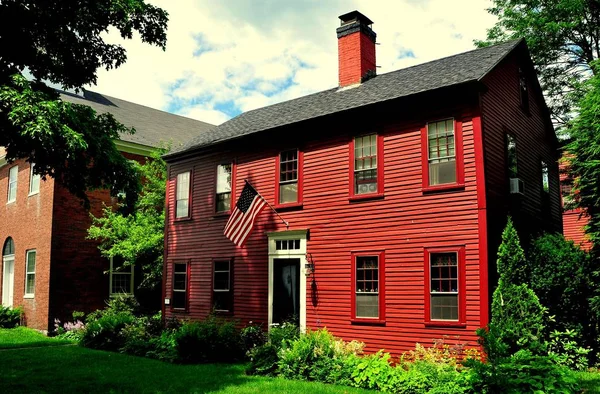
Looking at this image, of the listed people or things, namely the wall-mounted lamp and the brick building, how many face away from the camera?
0

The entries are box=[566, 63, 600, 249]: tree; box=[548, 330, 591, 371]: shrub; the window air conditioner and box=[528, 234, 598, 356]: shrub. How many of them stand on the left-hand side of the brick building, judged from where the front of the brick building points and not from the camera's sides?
4

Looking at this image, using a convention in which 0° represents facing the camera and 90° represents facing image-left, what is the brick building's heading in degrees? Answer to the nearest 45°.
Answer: approximately 45°

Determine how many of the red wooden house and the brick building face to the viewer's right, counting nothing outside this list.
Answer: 0

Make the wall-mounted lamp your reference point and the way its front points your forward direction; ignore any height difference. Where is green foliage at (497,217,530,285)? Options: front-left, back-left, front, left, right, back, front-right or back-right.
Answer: left

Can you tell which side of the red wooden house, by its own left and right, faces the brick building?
right

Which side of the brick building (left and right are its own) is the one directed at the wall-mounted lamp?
left

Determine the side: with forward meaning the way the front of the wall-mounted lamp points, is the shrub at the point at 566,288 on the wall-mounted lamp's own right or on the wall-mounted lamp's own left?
on the wall-mounted lamp's own left

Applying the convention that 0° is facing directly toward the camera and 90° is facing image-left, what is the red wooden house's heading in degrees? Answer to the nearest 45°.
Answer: approximately 45°

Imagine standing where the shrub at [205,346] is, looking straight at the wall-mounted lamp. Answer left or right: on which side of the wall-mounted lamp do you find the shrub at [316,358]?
right

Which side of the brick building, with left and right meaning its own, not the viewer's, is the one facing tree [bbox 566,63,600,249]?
left

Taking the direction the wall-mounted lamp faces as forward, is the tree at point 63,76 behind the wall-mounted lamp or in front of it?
in front

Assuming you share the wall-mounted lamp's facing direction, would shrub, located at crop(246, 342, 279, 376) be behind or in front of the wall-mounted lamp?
in front

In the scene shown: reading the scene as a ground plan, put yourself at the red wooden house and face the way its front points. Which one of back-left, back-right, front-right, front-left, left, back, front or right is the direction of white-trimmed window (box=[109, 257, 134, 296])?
right
